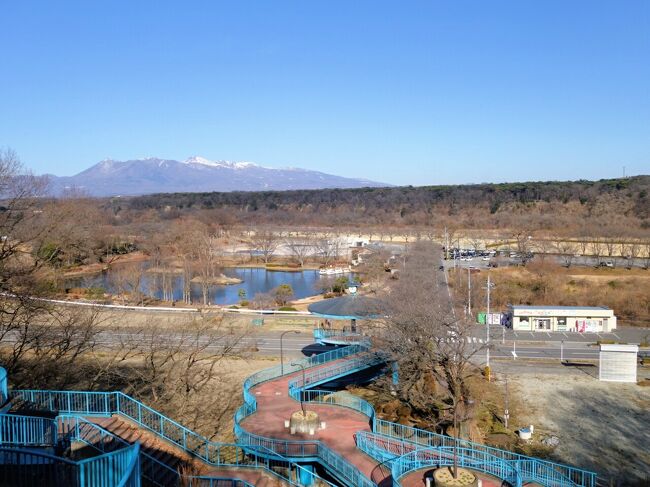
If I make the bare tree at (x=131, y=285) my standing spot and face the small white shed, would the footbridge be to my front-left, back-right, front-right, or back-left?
front-right

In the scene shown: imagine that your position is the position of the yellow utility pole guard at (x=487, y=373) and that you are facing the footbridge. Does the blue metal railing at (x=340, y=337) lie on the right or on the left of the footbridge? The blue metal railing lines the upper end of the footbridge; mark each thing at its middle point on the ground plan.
right

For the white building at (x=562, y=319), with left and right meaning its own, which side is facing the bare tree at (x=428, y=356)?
front

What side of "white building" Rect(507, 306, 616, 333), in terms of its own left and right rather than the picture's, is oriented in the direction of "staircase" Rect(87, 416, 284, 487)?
front

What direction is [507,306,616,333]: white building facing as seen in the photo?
toward the camera

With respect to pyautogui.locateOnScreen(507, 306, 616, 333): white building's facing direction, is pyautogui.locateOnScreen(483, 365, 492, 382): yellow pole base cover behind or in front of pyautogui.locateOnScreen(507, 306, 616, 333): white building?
in front

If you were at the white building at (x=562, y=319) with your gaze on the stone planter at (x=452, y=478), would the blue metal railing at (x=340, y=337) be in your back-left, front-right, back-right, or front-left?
front-right

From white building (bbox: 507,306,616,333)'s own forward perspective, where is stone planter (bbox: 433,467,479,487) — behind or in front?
in front

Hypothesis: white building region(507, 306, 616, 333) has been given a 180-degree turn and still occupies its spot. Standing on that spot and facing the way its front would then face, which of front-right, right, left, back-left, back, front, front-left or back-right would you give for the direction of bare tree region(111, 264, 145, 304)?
left

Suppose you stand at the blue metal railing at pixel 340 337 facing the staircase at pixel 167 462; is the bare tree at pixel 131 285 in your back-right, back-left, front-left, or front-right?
back-right
